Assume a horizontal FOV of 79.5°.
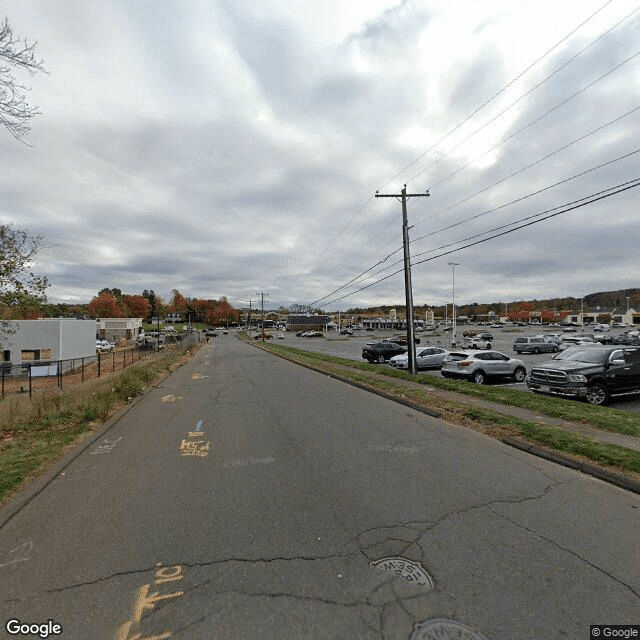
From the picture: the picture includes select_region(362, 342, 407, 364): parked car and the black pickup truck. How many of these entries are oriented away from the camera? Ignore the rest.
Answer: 0

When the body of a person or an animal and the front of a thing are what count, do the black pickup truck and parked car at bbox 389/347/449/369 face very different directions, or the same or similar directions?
same or similar directions

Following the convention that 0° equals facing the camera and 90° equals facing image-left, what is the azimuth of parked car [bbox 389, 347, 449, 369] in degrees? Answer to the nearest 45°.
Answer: approximately 45°

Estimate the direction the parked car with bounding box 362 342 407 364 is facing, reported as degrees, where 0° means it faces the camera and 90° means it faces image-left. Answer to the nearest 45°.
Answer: approximately 45°

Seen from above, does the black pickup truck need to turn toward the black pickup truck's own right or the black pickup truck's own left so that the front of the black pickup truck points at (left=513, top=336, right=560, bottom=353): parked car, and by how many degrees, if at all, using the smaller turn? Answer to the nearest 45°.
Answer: approximately 135° to the black pickup truck's own right

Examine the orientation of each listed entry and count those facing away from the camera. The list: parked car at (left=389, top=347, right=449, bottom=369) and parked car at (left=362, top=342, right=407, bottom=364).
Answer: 0

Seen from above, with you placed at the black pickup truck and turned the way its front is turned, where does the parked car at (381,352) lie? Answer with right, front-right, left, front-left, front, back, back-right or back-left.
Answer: right

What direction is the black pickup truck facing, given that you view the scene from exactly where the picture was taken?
facing the viewer and to the left of the viewer
